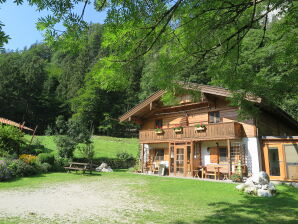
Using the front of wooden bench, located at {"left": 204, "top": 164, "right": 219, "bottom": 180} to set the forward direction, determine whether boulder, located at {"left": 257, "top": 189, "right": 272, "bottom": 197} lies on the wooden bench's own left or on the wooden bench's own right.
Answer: on the wooden bench's own left

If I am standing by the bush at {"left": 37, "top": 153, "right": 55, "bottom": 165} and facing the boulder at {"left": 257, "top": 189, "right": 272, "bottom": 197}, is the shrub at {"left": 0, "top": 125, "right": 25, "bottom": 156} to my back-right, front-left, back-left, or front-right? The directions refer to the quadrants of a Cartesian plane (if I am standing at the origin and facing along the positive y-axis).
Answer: back-right

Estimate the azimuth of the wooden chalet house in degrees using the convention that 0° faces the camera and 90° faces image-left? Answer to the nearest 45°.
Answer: approximately 45°

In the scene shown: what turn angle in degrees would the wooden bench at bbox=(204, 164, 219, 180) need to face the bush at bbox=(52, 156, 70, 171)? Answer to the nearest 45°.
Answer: approximately 45° to its right

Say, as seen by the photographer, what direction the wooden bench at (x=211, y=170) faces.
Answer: facing the viewer and to the left of the viewer

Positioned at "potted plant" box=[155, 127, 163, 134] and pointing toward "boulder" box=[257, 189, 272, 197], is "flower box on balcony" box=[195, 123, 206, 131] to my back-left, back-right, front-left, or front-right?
front-left

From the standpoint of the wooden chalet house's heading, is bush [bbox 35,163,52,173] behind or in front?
in front

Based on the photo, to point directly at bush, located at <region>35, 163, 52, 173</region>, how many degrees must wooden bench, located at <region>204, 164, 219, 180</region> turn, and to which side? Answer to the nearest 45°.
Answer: approximately 45° to its right

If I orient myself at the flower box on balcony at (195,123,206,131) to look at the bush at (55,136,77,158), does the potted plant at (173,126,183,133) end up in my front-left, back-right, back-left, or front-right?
front-right

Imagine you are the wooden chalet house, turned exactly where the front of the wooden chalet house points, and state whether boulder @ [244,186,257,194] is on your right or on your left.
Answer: on your left

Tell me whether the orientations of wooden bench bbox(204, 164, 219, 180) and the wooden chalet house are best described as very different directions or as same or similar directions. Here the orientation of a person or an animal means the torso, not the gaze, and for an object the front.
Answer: same or similar directions

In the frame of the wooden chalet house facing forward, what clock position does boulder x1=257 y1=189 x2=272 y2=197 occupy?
The boulder is roughly at 10 o'clock from the wooden chalet house.

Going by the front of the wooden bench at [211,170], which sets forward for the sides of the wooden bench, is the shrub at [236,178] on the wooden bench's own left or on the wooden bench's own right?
on the wooden bench's own left
